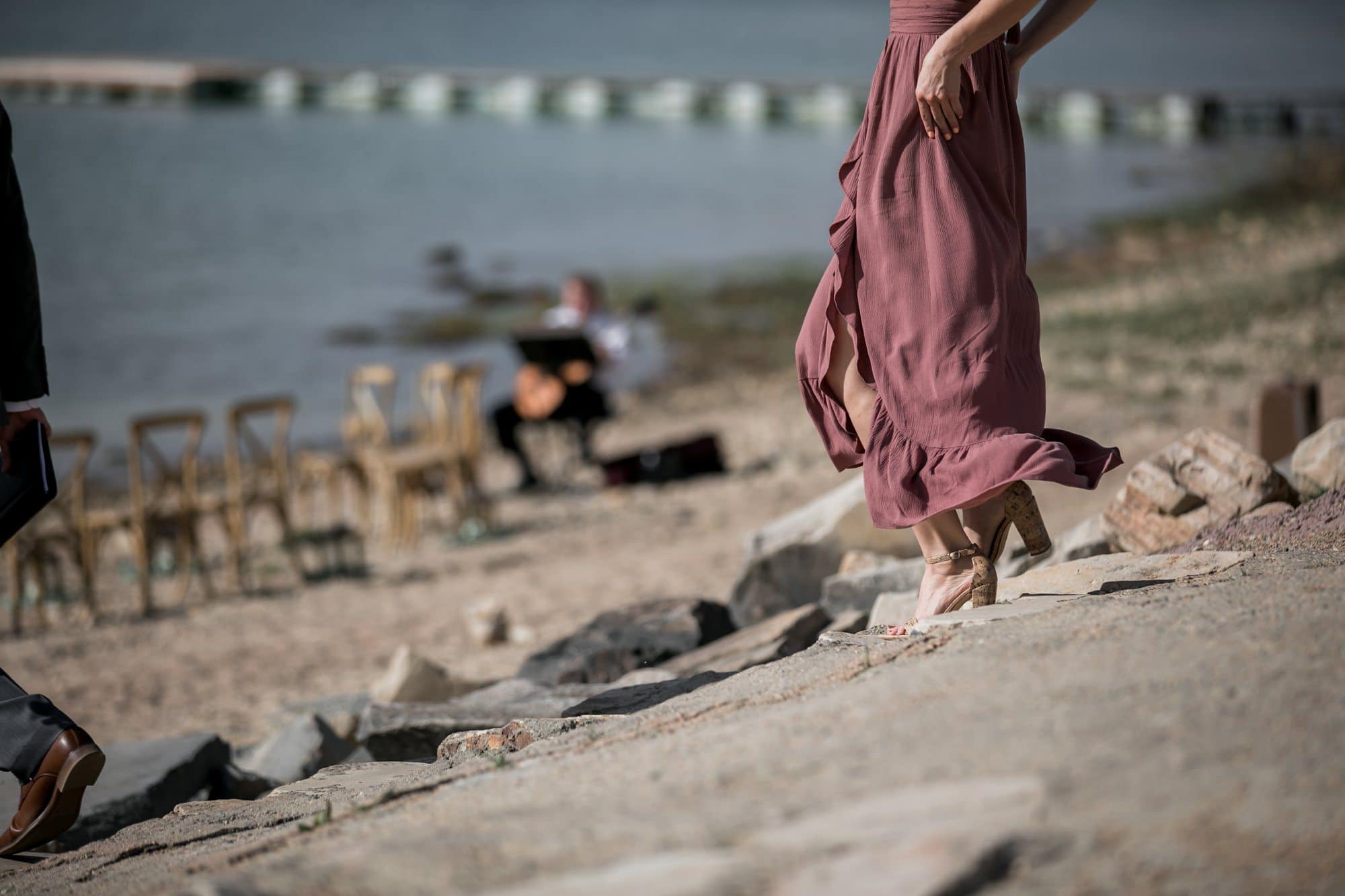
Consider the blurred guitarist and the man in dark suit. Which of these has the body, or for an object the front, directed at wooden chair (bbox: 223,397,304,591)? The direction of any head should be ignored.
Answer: the blurred guitarist

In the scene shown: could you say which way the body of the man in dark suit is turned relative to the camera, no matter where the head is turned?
to the viewer's left

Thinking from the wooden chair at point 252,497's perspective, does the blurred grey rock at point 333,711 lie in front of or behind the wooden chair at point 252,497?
behind

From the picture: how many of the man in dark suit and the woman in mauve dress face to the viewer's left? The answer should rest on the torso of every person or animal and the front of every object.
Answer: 2

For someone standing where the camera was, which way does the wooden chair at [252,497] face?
facing away from the viewer and to the left of the viewer

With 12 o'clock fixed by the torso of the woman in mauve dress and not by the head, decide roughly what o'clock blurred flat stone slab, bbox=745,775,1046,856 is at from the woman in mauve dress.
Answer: The blurred flat stone slab is roughly at 9 o'clock from the woman in mauve dress.

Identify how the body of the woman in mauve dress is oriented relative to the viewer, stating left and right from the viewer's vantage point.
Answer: facing to the left of the viewer
